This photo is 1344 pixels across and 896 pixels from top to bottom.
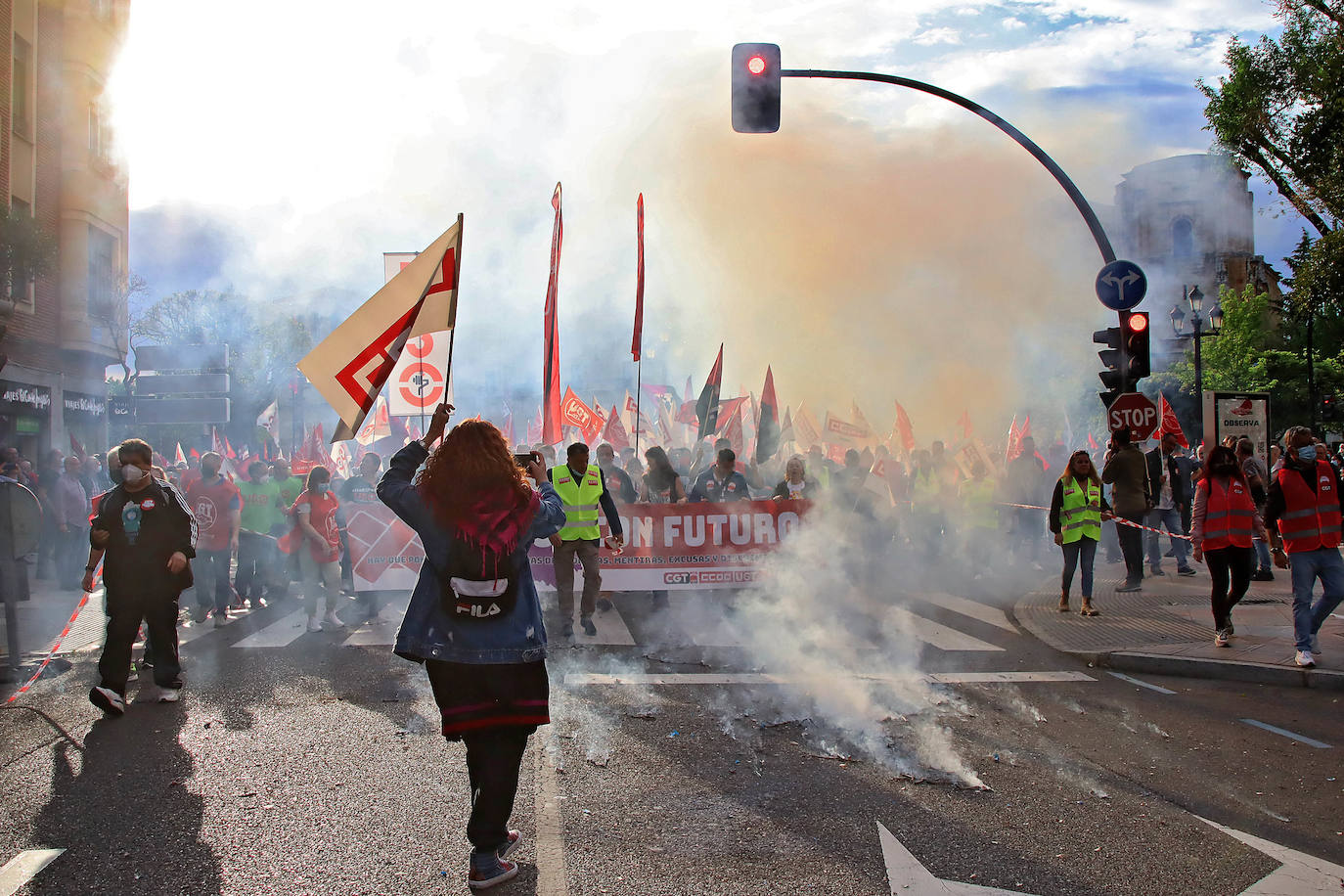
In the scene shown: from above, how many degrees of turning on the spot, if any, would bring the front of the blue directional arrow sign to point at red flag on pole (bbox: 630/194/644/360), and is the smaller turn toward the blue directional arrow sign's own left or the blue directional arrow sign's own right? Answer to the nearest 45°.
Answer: approximately 90° to the blue directional arrow sign's own right

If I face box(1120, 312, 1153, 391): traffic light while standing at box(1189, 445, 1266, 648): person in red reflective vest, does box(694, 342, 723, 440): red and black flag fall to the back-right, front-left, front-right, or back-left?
front-left

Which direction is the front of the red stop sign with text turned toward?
toward the camera

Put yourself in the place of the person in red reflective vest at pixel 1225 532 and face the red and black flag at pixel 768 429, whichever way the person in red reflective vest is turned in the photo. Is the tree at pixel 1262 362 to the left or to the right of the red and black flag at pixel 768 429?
right

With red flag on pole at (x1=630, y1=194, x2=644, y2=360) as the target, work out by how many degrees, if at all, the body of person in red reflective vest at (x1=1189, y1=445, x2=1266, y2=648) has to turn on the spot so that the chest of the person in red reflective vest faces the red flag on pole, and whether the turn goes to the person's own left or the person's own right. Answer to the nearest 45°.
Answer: approximately 135° to the person's own right

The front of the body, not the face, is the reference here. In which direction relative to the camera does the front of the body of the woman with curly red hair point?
away from the camera

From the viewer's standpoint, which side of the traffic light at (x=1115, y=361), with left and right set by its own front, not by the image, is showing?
left

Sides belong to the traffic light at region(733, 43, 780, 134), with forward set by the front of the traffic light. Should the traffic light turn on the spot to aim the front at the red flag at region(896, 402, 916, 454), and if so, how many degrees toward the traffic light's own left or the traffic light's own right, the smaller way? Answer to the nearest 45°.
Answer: approximately 180°

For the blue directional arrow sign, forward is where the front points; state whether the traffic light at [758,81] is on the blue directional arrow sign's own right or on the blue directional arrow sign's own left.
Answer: on the blue directional arrow sign's own right

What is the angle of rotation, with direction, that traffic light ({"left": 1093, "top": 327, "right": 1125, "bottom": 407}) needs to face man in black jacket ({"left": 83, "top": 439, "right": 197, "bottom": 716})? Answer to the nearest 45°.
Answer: approximately 45° to its left
